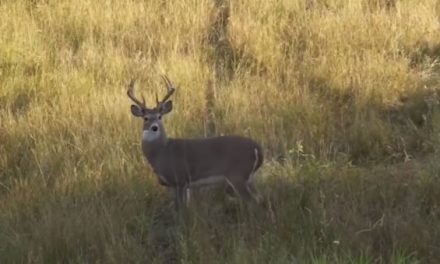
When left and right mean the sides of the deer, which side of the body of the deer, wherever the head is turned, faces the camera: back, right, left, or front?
left
